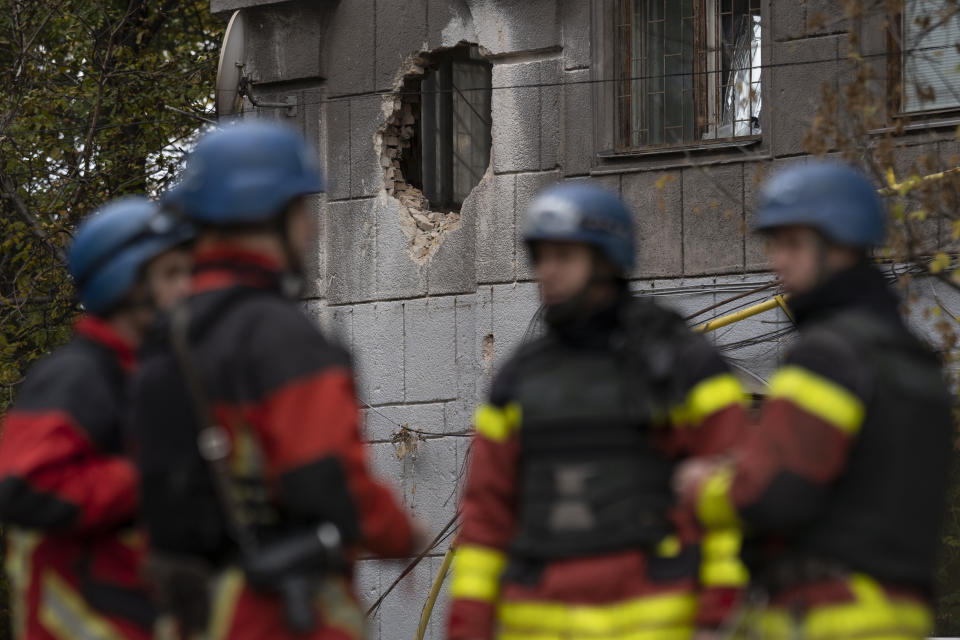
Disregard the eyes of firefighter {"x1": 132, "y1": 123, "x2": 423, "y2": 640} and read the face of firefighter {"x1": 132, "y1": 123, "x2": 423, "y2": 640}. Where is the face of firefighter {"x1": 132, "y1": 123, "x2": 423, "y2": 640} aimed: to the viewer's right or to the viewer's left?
to the viewer's right

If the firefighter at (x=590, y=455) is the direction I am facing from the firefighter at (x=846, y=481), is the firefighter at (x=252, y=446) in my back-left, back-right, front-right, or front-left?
front-left

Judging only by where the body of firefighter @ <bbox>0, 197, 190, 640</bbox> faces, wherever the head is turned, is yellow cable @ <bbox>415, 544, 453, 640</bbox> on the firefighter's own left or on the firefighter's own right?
on the firefighter's own left

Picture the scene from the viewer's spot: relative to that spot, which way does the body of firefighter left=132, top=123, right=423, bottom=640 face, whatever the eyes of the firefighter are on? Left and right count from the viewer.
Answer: facing away from the viewer and to the right of the viewer

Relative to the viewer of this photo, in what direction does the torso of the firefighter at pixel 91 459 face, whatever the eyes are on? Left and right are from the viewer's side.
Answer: facing to the right of the viewer

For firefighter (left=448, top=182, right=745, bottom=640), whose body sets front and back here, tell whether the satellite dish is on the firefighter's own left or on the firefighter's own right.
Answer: on the firefighter's own right

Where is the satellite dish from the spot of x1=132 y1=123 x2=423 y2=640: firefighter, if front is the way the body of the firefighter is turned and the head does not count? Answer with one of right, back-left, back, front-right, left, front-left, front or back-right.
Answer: front-left

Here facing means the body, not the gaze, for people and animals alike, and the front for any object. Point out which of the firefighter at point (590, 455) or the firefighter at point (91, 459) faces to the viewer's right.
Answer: the firefighter at point (91, 459)

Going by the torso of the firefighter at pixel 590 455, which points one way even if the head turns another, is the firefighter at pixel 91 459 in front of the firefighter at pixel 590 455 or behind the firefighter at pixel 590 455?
in front

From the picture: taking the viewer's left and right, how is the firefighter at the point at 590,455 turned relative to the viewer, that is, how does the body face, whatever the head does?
facing the viewer and to the left of the viewer

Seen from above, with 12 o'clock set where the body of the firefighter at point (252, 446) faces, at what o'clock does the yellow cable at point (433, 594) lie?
The yellow cable is roughly at 11 o'clock from the firefighter.

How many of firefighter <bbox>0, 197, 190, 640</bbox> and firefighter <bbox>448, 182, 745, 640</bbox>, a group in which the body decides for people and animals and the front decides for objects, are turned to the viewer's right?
1
